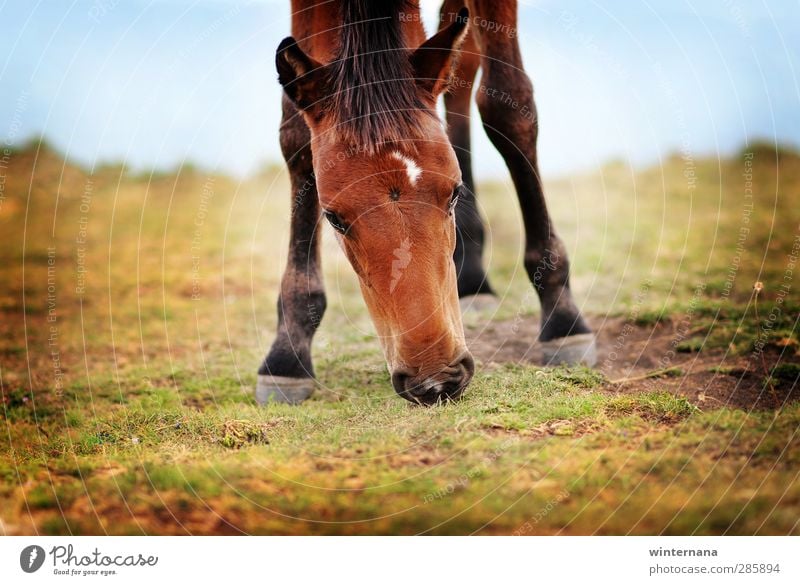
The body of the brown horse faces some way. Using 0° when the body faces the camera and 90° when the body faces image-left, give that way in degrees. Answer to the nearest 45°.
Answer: approximately 0°
